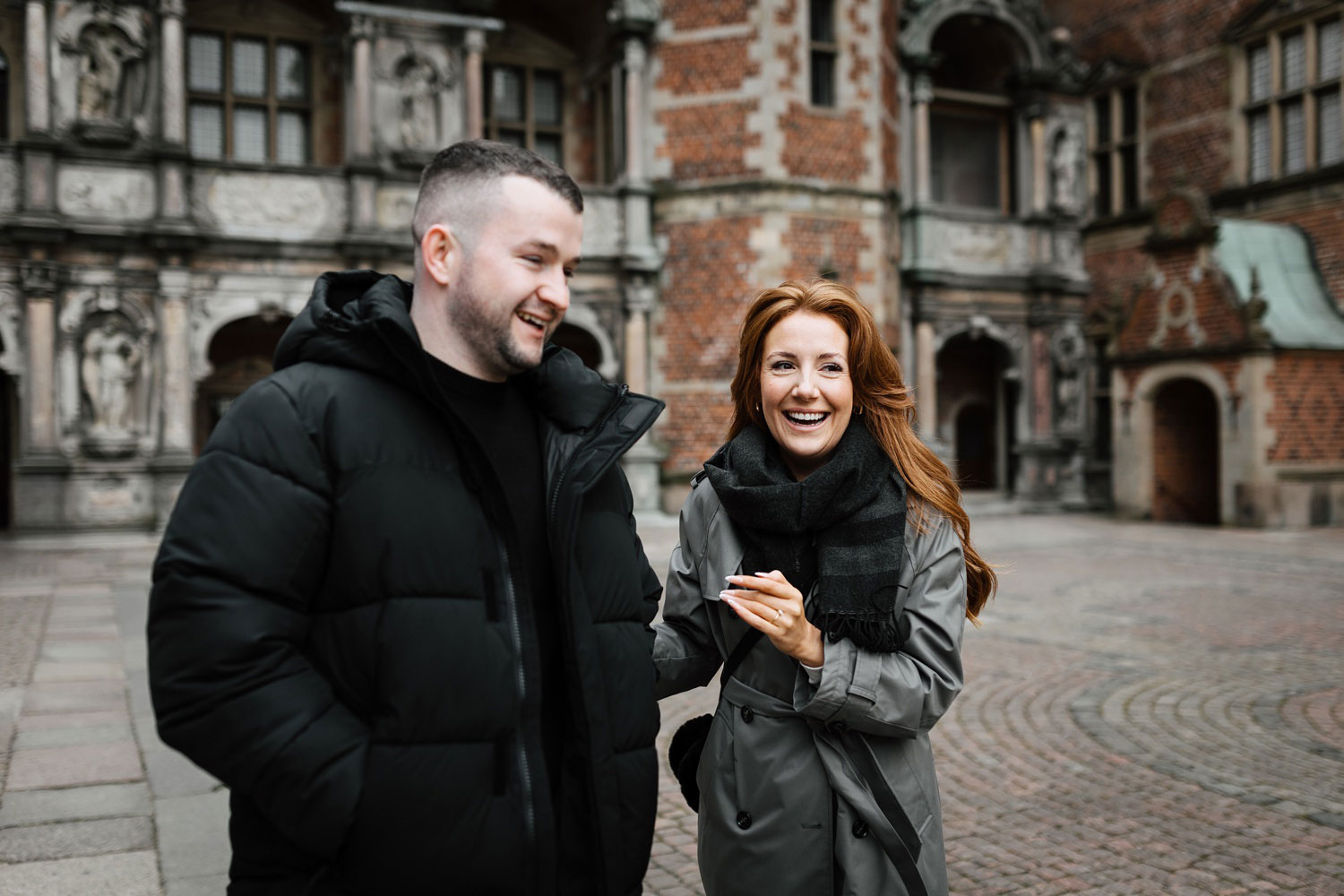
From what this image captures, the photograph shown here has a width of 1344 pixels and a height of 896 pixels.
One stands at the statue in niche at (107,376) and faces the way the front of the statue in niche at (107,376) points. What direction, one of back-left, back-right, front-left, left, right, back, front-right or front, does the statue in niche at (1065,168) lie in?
left

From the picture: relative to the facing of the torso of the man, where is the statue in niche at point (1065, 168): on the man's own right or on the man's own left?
on the man's own left

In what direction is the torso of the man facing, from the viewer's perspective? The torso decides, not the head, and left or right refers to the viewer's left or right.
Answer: facing the viewer and to the right of the viewer

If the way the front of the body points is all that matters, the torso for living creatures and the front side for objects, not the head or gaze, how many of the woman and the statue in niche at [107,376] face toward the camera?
2

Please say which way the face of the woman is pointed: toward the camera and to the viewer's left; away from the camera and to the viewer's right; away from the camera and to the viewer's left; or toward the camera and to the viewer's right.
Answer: toward the camera and to the viewer's left

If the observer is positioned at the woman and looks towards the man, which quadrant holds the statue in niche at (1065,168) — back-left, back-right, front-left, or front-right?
back-right

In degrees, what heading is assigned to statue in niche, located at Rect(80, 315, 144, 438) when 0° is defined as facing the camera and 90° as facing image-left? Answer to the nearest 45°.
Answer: approximately 0°

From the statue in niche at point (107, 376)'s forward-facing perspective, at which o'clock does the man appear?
The man is roughly at 12 o'clock from the statue in niche.

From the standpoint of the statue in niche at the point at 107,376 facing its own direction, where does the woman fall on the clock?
The woman is roughly at 12 o'clock from the statue in niche.

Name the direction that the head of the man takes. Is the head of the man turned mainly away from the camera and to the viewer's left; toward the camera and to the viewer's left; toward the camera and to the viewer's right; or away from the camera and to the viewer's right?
toward the camera and to the viewer's right

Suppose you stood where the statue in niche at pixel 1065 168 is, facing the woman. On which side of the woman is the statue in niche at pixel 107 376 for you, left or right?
right
